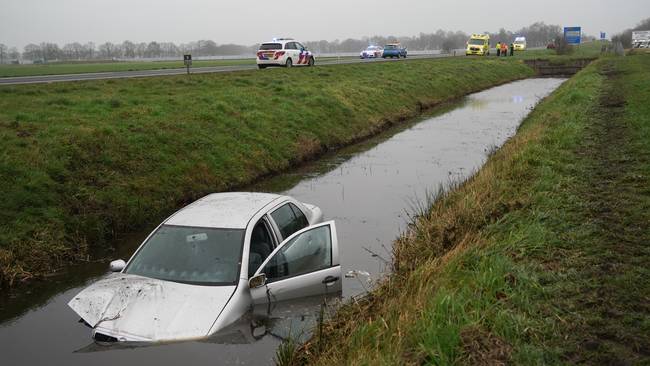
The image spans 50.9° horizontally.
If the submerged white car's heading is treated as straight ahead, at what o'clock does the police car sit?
The police car is roughly at 5 o'clock from the submerged white car.

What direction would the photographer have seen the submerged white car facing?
facing the viewer and to the left of the viewer

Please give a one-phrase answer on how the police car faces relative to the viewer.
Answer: facing away from the viewer and to the right of the viewer

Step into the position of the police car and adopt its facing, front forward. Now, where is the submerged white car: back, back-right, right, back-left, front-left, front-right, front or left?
back-right

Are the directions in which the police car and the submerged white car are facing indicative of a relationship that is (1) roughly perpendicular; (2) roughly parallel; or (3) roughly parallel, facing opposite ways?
roughly parallel, facing opposite ways
